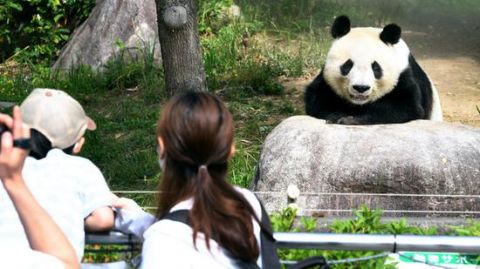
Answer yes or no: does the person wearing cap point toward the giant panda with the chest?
yes

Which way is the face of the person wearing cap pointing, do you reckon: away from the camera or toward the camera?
away from the camera

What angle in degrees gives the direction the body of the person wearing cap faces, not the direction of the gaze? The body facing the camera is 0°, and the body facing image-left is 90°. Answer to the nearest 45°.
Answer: approximately 225°

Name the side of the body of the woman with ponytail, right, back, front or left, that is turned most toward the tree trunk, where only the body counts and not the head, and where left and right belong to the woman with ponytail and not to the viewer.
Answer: front

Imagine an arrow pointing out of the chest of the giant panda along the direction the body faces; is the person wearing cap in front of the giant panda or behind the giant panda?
in front

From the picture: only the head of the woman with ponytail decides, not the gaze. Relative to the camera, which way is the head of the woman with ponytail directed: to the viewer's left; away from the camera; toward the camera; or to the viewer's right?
away from the camera

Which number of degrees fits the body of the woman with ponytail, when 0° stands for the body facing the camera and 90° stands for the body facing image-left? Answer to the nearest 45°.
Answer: approximately 180°

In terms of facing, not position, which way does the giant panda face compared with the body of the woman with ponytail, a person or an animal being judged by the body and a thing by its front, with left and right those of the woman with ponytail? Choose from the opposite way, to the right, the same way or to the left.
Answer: the opposite way

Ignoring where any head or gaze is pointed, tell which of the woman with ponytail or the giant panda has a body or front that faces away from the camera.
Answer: the woman with ponytail

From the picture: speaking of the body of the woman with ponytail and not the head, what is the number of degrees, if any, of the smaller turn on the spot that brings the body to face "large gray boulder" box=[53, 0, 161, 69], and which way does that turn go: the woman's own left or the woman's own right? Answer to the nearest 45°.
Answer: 0° — they already face it

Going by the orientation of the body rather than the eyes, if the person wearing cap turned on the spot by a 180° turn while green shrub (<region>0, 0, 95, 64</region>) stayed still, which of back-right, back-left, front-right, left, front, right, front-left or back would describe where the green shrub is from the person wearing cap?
back-right

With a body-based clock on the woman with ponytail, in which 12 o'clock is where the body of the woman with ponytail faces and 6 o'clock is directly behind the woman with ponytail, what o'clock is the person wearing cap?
The person wearing cap is roughly at 10 o'clock from the woman with ponytail.

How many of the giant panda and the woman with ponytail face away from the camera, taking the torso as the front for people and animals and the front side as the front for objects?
1

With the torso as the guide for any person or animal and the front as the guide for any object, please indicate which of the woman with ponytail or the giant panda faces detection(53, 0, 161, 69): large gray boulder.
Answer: the woman with ponytail

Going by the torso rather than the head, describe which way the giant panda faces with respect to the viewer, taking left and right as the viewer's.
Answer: facing the viewer

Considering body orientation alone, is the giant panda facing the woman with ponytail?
yes
